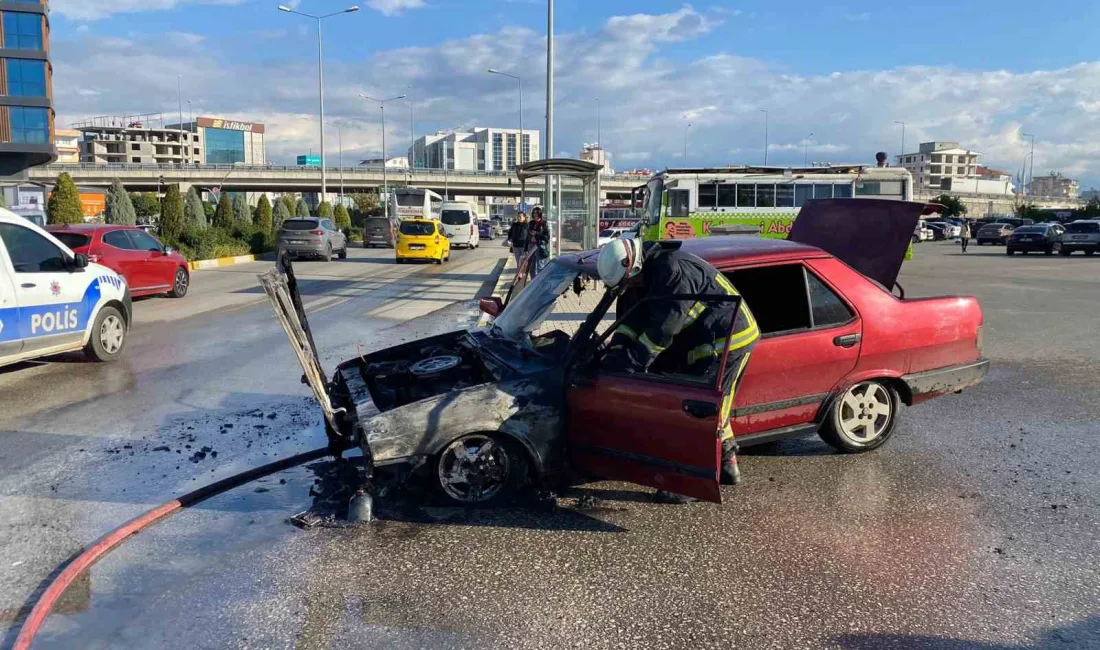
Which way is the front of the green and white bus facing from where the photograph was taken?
facing to the left of the viewer

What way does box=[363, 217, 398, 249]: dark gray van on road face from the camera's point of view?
away from the camera

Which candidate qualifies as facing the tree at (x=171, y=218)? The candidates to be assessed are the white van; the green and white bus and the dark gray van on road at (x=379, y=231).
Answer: the green and white bus

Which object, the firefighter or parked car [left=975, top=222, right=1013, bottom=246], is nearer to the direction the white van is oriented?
the parked car

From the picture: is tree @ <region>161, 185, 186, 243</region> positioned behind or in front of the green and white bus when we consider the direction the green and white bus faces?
in front

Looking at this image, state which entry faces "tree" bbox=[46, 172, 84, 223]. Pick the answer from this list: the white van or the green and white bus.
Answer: the green and white bus

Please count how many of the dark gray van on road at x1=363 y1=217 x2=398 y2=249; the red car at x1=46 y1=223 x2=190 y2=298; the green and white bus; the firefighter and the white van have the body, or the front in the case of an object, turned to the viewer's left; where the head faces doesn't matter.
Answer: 2

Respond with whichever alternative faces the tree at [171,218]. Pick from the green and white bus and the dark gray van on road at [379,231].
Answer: the green and white bus

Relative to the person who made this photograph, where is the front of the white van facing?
facing away from the viewer

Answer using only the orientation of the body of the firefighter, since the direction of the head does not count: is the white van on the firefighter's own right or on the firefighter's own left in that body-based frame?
on the firefighter's own right

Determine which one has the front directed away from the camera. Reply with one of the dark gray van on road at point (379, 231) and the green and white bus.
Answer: the dark gray van on road

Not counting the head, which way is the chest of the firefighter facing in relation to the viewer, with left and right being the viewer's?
facing to the left of the viewer
